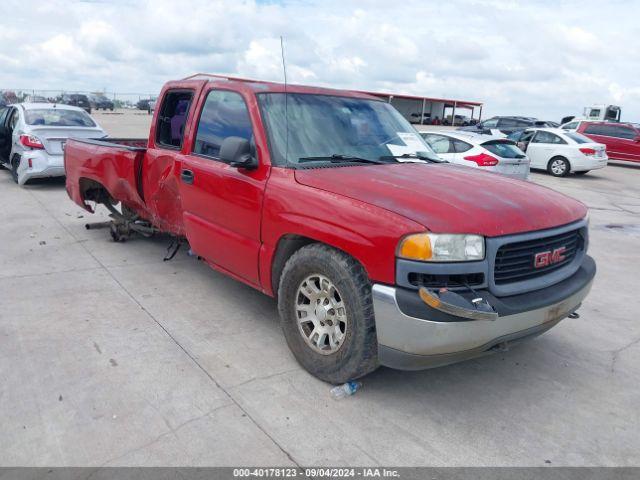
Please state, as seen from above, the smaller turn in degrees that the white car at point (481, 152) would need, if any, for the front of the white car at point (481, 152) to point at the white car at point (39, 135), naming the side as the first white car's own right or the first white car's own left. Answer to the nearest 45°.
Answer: approximately 90° to the first white car's own left

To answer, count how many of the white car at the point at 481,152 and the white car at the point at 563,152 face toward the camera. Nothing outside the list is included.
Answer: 0

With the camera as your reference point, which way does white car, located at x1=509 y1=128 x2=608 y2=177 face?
facing away from the viewer and to the left of the viewer

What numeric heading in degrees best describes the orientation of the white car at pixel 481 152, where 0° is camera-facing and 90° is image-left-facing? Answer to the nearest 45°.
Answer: approximately 135°

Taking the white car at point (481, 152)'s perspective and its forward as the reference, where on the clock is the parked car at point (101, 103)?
The parked car is roughly at 12 o'clock from the white car.

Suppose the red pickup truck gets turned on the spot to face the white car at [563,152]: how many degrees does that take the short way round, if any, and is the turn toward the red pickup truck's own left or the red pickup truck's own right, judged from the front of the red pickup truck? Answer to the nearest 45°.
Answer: approximately 90° to the red pickup truck's own left

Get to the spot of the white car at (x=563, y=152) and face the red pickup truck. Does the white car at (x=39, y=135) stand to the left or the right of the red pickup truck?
right

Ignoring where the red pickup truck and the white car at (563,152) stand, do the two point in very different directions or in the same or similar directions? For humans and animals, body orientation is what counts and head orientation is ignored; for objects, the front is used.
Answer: very different directions

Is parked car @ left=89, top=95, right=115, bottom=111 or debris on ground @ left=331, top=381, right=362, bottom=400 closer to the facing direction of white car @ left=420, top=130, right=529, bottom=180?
the parked car

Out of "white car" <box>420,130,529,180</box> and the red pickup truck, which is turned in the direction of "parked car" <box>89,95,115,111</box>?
the white car

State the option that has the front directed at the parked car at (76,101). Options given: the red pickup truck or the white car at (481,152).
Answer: the white car

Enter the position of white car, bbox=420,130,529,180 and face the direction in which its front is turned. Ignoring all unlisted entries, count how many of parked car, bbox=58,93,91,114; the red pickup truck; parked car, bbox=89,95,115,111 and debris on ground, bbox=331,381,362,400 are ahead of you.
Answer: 2
